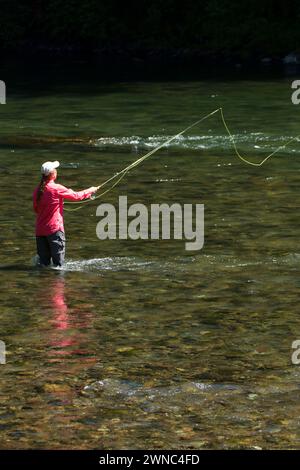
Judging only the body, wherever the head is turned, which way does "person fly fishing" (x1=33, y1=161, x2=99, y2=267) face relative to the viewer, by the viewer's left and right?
facing away from the viewer and to the right of the viewer
